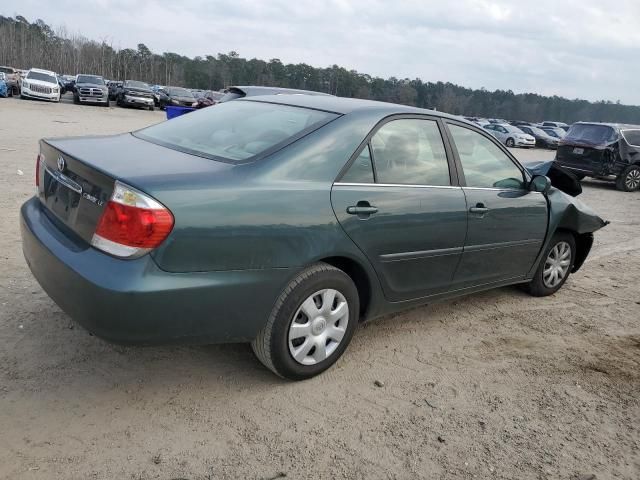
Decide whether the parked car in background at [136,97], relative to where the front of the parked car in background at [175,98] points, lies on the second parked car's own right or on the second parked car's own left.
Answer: on the second parked car's own right

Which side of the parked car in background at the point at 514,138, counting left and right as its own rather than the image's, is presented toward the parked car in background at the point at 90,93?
right

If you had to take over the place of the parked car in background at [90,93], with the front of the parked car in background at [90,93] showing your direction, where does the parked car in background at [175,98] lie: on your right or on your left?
on your left

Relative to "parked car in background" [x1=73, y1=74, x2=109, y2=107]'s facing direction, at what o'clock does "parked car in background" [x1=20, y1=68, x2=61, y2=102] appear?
"parked car in background" [x1=20, y1=68, x2=61, y2=102] is roughly at 2 o'clock from "parked car in background" [x1=73, y1=74, x2=109, y2=107].

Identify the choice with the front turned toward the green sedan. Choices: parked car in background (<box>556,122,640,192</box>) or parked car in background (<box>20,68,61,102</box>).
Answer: parked car in background (<box>20,68,61,102</box>)

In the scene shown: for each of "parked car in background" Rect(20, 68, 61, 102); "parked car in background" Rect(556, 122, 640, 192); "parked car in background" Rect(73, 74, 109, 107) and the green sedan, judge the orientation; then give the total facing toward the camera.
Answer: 2

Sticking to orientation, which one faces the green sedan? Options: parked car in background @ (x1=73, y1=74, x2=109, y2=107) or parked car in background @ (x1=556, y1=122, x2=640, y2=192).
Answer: parked car in background @ (x1=73, y1=74, x2=109, y2=107)

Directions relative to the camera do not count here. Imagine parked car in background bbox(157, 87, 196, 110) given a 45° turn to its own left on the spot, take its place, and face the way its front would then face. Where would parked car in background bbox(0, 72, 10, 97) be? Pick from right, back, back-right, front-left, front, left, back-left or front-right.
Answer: back-right

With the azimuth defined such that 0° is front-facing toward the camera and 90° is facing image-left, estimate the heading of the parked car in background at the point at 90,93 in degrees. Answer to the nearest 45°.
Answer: approximately 0°

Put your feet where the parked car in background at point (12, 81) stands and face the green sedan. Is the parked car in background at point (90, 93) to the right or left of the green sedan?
left

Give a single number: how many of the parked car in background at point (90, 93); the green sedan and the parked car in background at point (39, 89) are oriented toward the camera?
2

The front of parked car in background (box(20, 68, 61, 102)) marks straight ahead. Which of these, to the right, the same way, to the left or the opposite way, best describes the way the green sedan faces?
to the left
